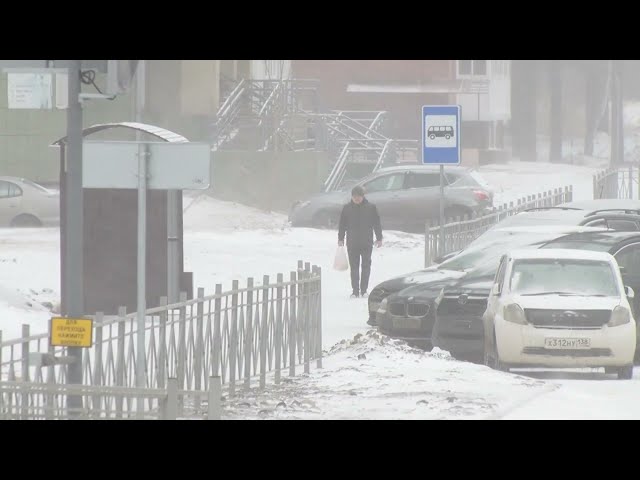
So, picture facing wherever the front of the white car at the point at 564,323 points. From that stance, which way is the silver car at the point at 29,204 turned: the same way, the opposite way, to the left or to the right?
to the right

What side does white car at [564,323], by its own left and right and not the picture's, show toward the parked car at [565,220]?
back

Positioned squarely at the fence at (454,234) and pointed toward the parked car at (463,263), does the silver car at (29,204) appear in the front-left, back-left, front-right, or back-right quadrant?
back-right

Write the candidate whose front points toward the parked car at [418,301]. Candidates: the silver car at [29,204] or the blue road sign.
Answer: the blue road sign

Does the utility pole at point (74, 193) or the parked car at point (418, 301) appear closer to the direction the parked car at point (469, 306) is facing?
the utility pole

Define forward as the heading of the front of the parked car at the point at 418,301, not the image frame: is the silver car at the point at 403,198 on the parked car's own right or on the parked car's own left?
on the parked car's own right

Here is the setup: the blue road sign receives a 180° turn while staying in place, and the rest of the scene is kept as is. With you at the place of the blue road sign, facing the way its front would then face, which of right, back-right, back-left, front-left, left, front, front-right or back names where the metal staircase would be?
front

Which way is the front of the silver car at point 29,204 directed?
to the viewer's left

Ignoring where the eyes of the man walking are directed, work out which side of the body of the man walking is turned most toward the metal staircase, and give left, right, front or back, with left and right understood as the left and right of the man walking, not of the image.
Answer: back

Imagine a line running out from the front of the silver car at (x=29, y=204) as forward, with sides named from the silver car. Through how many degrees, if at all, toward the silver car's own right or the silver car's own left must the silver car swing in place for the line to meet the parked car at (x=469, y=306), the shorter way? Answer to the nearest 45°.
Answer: approximately 90° to the silver car's own left
